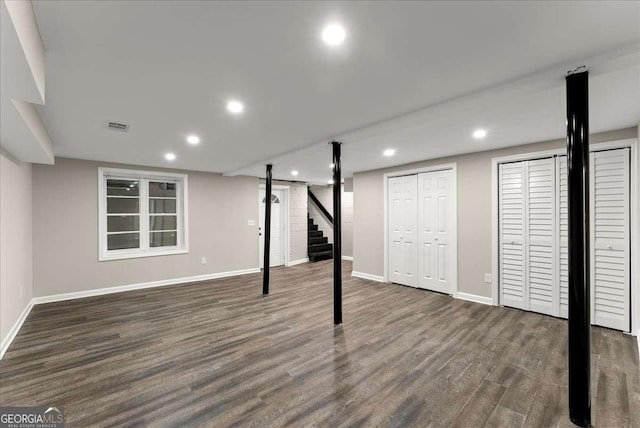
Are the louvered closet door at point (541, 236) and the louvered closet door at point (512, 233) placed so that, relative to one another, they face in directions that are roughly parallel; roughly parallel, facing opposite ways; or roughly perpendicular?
roughly parallel

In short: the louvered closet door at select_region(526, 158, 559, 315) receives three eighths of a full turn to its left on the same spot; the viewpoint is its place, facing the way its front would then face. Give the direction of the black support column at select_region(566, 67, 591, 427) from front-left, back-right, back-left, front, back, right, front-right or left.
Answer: right

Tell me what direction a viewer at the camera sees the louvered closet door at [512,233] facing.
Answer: facing the viewer and to the left of the viewer

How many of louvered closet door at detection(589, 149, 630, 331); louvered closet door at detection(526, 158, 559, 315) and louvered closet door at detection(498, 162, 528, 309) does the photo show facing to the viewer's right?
0

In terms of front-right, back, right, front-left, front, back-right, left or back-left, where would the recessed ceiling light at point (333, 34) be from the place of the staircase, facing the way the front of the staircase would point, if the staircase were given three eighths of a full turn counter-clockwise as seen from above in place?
back

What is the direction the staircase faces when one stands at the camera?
facing the viewer and to the right of the viewer

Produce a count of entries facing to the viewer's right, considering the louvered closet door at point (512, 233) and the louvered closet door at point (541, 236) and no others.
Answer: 0

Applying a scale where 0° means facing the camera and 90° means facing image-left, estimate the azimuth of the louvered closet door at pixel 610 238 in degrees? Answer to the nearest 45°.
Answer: approximately 45°

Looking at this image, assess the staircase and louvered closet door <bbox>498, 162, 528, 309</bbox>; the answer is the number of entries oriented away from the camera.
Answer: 0

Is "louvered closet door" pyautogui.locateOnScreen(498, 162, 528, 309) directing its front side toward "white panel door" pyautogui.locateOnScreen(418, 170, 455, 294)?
no

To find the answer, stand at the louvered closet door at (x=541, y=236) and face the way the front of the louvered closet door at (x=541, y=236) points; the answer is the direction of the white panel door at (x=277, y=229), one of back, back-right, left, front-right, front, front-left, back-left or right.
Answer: front-right
